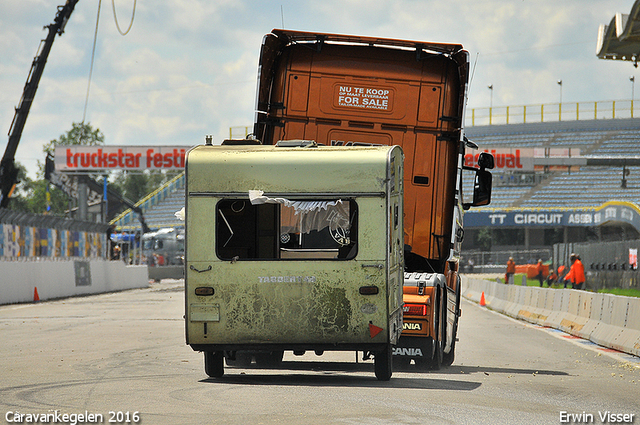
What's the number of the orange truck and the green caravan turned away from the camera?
2

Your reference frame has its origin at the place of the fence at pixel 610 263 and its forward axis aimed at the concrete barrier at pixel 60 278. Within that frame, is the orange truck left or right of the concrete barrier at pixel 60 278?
left

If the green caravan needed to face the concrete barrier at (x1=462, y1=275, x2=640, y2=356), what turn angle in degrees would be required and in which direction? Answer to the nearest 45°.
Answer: approximately 45° to its right

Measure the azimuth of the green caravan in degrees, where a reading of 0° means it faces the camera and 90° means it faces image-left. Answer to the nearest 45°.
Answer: approximately 180°

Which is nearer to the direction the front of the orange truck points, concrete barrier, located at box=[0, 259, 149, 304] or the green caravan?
the concrete barrier

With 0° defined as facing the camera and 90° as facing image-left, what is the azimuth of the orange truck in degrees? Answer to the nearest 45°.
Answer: approximately 180°
